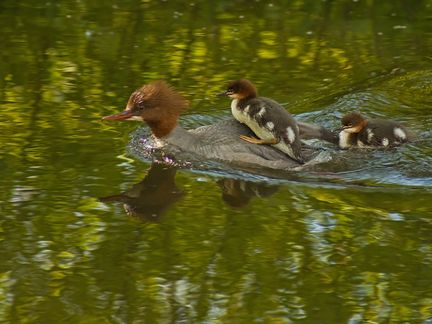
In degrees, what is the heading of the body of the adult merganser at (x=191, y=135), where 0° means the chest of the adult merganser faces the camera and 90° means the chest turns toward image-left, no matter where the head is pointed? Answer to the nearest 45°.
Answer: approximately 90°

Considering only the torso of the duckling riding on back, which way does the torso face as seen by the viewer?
to the viewer's left

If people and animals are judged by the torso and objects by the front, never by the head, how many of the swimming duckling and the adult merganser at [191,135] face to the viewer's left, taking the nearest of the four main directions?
2

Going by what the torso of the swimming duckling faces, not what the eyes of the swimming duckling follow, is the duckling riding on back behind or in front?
in front

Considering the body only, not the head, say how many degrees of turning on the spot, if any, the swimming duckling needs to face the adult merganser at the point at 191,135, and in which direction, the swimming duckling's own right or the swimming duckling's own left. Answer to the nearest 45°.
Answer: approximately 45° to the swimming duckling's own left

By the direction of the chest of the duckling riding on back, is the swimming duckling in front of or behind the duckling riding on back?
behind

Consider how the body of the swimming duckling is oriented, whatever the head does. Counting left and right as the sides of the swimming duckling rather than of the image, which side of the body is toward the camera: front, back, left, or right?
left

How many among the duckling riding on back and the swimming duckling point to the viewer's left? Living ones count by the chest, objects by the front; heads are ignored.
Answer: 2

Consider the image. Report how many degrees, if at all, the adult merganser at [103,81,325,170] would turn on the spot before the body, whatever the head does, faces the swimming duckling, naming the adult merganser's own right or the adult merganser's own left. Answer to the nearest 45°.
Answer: approximately 180°
